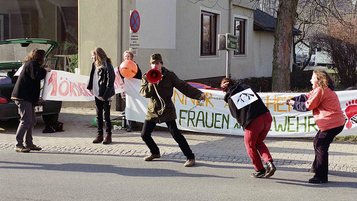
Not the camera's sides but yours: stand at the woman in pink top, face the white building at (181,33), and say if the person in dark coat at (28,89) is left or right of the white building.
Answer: left

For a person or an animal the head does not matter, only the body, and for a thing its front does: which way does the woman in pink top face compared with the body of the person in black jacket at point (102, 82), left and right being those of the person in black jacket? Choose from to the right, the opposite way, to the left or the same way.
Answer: to the right

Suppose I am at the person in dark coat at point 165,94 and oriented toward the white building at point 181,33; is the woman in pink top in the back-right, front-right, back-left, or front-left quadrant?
back-right

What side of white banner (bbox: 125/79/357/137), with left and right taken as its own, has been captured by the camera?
front

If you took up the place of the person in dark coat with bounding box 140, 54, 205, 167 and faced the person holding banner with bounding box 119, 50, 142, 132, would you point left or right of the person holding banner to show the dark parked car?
left

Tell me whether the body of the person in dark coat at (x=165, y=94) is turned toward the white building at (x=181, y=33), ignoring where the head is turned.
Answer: no

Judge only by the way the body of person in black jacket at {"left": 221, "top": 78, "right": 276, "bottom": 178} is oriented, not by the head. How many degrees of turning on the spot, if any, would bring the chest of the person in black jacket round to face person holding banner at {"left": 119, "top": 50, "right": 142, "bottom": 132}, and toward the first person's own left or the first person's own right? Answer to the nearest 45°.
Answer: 0° — they already face them

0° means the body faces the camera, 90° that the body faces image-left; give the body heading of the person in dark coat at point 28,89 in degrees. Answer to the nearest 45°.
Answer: approximately 270°

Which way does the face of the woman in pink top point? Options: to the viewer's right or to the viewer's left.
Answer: to the viewer's left

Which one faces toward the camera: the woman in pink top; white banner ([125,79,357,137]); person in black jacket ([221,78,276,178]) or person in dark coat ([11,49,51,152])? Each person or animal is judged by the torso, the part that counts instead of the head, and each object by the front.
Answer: the white banner

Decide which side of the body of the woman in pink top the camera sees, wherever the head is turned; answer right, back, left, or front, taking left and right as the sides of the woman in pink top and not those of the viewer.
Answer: left

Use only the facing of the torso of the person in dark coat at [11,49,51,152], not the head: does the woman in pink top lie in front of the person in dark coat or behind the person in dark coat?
in front

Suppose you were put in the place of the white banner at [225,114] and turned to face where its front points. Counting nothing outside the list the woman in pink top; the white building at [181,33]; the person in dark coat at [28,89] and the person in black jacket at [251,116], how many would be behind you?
1

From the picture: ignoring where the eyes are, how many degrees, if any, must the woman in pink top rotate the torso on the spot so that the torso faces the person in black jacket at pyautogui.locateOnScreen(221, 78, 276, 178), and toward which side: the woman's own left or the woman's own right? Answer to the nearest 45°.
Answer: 0° — they already face them

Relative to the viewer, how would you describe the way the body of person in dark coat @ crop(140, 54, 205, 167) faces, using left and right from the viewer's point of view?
facing the viewer and to the left of the viewer

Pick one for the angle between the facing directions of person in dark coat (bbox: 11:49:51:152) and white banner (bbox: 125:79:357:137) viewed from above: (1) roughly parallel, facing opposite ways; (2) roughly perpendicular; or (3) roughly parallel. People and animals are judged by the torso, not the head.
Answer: roughly perpendicular

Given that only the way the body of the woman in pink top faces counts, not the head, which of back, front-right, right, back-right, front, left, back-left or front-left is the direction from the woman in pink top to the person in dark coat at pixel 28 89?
front
